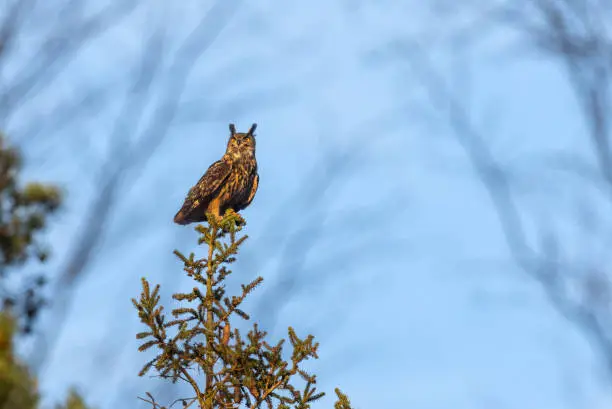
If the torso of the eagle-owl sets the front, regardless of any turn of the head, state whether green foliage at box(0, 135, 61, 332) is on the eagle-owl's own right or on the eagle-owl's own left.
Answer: on the eagle-owl's own right

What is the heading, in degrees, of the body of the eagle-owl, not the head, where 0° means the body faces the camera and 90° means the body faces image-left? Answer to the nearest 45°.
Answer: approximately 315°

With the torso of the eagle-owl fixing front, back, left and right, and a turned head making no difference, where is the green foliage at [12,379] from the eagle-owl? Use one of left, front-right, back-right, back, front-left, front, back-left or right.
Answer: front-right
